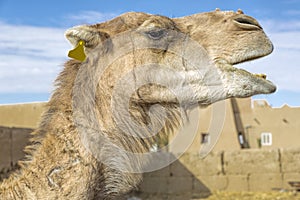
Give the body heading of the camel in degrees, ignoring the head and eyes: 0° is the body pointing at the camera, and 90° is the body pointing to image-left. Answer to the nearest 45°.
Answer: approximately 270°
